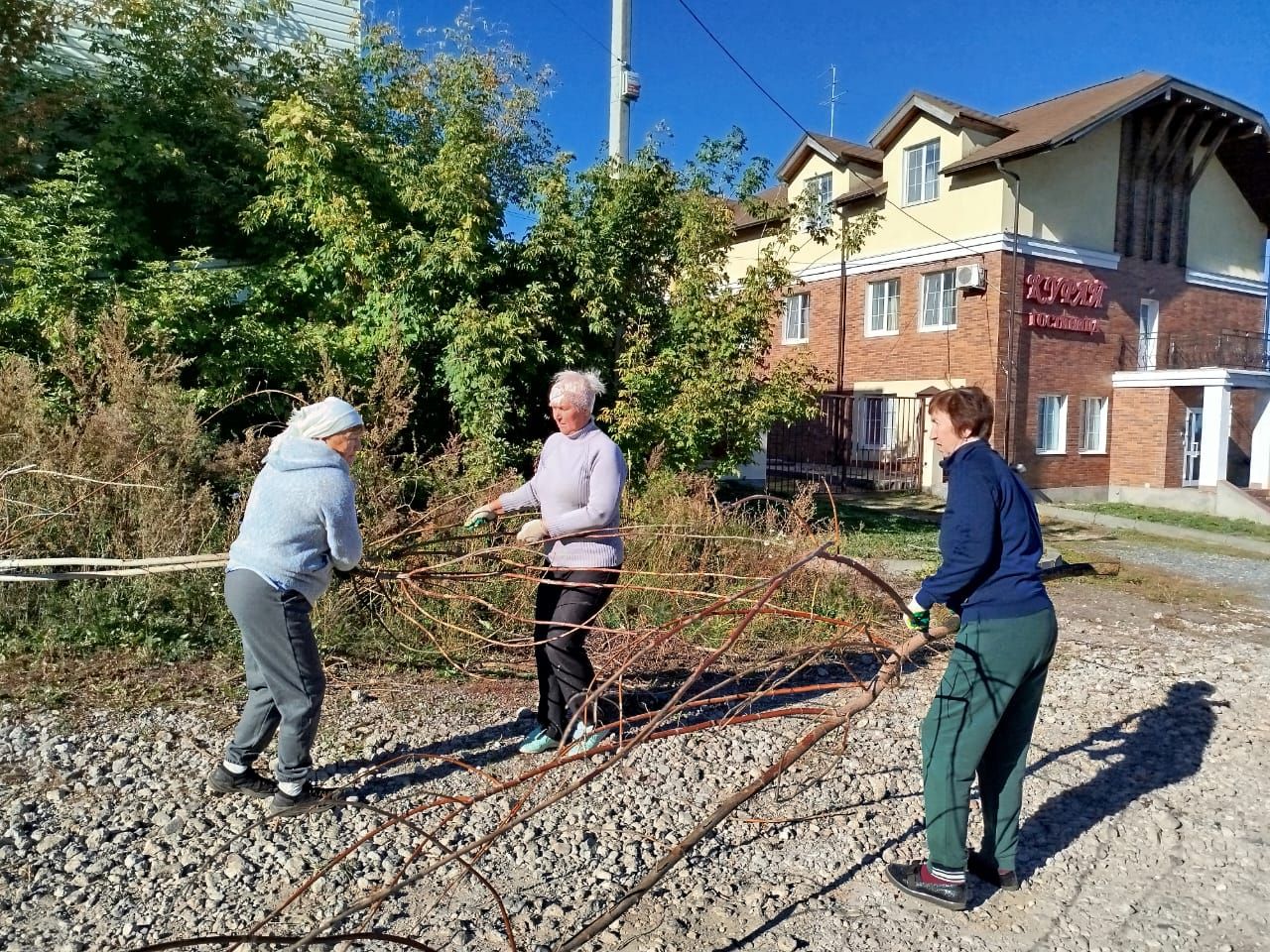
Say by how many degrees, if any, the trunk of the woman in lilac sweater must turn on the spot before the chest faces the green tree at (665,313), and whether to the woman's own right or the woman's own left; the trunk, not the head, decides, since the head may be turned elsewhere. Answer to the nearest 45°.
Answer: approximately 135° to the woman's own right

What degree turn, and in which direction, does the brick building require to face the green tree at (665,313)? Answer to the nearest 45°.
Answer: approximately 45° to its right

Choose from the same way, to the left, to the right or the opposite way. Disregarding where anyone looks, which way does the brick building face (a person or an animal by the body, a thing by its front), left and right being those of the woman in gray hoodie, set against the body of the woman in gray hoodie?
to the right

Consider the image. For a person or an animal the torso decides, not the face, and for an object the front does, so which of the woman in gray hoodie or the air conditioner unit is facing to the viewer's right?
the woman in gray hoodie

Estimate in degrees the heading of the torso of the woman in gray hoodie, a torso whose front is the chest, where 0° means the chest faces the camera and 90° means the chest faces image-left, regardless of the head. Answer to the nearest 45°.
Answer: approximately 270°

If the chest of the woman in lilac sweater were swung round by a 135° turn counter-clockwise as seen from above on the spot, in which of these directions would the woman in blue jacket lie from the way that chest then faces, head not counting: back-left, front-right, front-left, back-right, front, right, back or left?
front-right

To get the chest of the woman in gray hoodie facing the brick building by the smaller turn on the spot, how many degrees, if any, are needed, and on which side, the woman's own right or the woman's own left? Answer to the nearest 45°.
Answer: approximately 45° to the woman's own left

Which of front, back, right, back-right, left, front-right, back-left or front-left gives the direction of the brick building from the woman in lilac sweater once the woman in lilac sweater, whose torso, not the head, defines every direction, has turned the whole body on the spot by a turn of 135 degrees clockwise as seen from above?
front-right

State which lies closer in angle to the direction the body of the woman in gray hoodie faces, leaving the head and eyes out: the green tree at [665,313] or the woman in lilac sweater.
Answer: the woman in lilac sweater

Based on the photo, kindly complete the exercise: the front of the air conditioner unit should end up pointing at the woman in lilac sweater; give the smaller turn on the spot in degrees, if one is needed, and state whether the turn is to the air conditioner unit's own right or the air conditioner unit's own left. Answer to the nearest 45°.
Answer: approximately 45° to the air conditioner unit's own left
